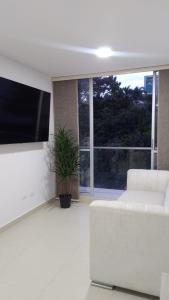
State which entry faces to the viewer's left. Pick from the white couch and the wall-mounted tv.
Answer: the white couch

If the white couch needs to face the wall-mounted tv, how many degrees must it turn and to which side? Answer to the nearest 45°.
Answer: approximately 45° to its right

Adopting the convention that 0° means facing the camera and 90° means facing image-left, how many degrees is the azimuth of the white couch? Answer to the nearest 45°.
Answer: approximately 90°

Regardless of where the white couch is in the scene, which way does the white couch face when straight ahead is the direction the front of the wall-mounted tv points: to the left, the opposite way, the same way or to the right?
the opposite way

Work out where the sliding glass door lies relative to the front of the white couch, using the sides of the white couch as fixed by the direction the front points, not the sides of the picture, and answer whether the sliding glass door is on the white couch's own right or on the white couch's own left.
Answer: on the white couch's own right

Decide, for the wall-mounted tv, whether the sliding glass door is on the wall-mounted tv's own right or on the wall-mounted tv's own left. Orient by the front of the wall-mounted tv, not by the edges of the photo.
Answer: on the wall-mounted tv's own left

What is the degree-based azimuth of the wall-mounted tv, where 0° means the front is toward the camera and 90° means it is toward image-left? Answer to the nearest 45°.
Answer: approximately 315°

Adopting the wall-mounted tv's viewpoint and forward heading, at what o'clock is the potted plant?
The potted plant is roughly at 9 o'clock from the wall-mounted tv.

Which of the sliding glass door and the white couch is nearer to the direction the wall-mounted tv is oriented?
the white couch

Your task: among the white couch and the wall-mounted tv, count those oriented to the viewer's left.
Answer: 1
